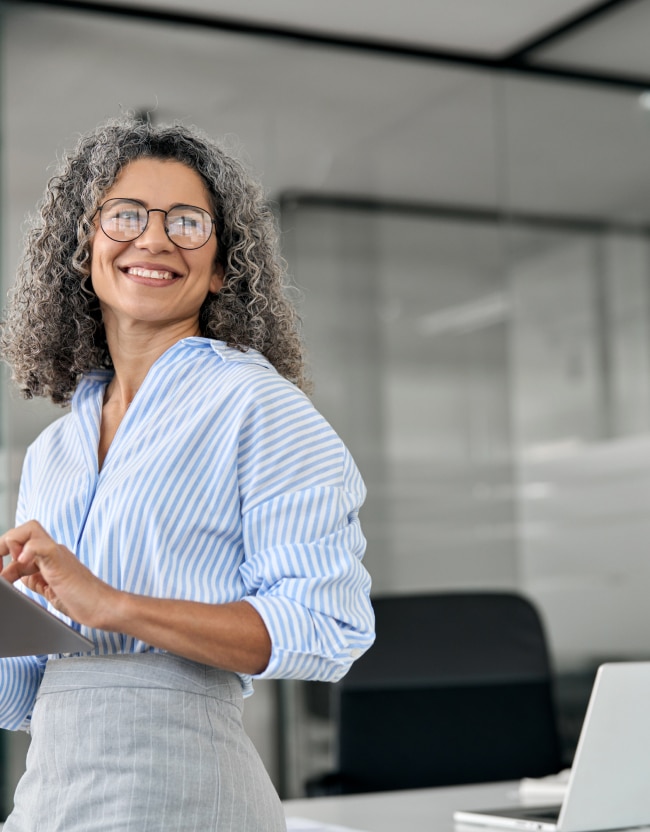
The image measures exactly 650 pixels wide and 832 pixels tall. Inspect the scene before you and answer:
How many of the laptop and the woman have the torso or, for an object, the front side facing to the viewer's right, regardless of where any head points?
0

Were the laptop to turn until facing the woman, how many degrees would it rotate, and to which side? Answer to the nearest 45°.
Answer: approximately 90° to its left

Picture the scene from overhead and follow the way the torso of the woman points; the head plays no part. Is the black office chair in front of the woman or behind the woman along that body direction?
behind

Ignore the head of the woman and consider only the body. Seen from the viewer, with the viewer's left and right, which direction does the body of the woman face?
facing the viewer and to the left of the viewer

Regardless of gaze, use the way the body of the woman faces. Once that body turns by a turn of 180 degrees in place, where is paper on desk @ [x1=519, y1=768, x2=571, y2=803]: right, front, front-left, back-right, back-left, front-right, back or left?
front

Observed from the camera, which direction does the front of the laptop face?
facing away from the viewer and to the left of the viewer

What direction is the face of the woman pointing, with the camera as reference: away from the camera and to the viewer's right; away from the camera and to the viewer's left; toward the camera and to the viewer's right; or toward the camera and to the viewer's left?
toward the camera and to the viewer's right

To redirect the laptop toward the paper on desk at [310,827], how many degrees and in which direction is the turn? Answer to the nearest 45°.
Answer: approximately 45° to its left
